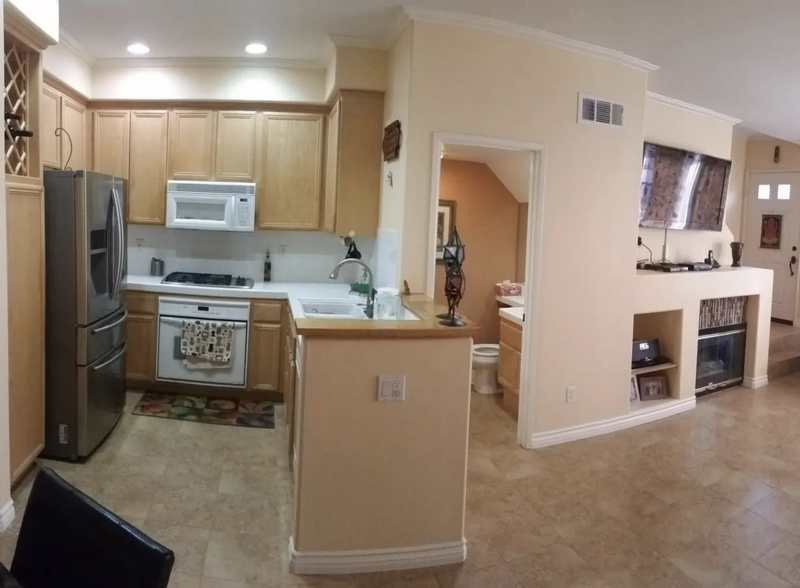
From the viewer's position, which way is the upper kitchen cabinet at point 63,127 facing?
facing the viewer and to the right of the viewer

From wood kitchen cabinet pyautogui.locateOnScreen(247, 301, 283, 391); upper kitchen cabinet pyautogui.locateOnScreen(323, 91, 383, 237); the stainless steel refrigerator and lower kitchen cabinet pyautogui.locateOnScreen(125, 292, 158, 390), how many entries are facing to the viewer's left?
1

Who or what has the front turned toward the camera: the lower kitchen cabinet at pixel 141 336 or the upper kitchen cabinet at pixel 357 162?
the lower kitchen cabinet

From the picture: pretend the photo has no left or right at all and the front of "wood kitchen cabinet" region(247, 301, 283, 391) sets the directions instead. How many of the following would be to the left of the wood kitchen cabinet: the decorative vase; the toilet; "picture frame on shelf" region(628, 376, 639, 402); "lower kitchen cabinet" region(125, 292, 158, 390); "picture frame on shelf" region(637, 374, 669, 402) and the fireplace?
5

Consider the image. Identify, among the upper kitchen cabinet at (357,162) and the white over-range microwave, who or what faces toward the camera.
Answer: the white over-range microwave

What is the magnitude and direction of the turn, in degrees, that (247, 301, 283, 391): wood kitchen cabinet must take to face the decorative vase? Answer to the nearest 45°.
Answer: approximately 90° to its left

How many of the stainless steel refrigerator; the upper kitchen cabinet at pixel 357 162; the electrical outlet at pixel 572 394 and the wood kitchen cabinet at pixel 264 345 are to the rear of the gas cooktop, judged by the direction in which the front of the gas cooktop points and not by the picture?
0

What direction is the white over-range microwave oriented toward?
toward the camera

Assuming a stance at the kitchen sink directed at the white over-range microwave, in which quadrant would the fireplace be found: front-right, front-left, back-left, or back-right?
back-right

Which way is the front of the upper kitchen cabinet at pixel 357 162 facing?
to the viewer's left

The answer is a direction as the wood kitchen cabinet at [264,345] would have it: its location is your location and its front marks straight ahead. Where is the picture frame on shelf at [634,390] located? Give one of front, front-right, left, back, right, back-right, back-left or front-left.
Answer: left

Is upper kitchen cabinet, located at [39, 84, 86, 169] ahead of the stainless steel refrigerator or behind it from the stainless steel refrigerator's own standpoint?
behind

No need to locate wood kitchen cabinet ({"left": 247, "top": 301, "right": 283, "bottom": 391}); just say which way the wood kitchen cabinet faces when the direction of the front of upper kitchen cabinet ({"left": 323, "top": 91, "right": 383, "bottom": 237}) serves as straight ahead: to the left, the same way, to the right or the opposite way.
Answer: to the left

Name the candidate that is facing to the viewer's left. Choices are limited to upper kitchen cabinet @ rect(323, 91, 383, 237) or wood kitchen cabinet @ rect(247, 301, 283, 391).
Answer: the upper kitchen cabinet

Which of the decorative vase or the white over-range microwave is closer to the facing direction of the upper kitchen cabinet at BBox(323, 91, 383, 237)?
the white over-range microwave

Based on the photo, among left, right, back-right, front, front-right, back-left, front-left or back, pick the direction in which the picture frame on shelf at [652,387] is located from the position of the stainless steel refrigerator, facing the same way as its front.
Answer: front-left

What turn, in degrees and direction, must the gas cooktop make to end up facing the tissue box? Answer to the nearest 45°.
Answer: approximately 90° to its left

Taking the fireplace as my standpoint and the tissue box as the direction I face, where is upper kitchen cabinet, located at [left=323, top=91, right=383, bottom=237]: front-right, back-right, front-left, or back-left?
front-left

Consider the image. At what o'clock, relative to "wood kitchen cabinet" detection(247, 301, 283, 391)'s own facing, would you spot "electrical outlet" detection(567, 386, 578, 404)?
The electrical outlet is roughly at 10 o'clock from the wood kitchen cabinet.
